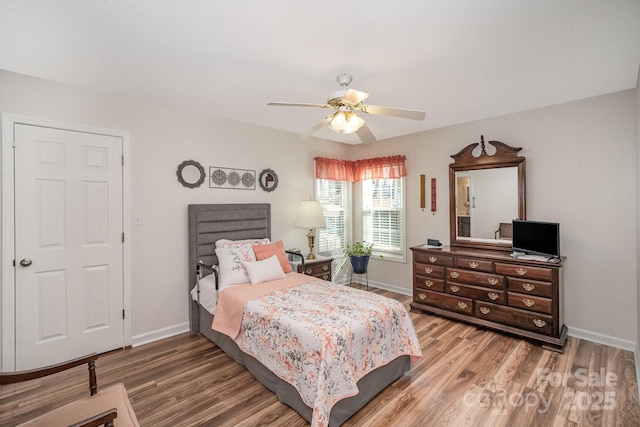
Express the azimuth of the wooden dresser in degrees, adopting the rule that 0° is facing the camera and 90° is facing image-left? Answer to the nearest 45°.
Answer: approximately 45°

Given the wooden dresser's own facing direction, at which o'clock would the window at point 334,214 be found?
The window is roughly at 2 o'clock from the wooden dresser.

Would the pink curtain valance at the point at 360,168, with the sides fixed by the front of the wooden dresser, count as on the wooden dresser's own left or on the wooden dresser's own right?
on the wooden dresser's own right

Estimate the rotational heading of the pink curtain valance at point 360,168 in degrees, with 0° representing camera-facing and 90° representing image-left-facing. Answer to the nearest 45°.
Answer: approximately 0°
